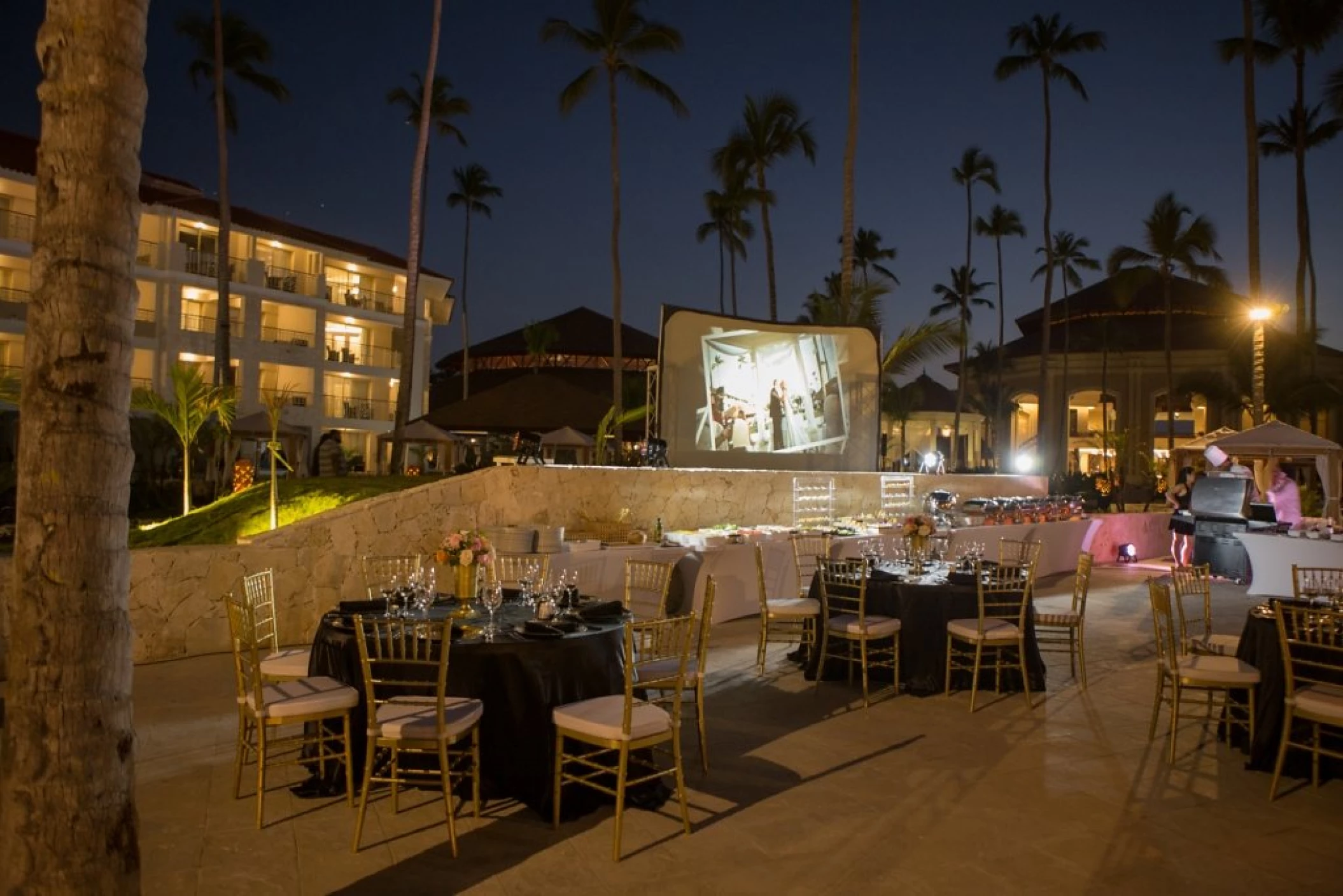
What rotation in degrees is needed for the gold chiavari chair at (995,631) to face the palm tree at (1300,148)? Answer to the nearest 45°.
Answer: approximately 45° to its right

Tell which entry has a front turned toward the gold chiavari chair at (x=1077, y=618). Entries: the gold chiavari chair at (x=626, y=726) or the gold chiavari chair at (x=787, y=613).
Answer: the gold chiavari chair at (x=787, y=613)

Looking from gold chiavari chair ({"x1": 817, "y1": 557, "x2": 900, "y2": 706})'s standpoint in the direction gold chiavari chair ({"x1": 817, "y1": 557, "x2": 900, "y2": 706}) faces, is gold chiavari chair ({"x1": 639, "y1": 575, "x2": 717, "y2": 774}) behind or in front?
behind

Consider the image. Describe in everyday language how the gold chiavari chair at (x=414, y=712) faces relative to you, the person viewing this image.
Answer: facing away from the viewer and to the right of the viewer

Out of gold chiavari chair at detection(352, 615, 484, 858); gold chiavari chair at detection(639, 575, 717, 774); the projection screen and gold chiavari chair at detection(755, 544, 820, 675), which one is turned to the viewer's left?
gold chiavari chair at detection(639, 575, 717, 774)

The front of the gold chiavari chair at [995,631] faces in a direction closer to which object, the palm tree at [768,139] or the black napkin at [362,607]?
the palm tree

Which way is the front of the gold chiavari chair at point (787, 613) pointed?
to the viewer's right

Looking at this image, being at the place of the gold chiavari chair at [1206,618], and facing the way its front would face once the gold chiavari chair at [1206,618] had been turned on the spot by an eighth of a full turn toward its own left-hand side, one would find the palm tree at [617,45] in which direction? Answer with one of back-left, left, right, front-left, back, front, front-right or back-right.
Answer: back-left
